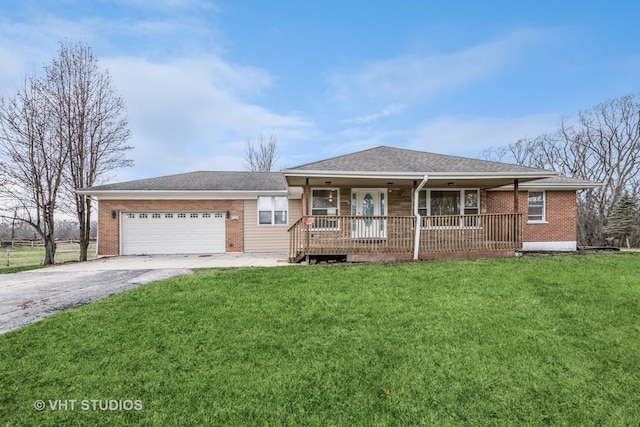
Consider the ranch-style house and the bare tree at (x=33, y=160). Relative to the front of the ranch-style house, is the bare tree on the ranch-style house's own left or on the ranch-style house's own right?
on the ranch-style house's own right

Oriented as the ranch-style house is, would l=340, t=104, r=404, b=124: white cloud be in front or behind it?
behind

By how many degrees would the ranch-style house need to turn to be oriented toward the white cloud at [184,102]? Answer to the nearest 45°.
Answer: approximately 135° to its right

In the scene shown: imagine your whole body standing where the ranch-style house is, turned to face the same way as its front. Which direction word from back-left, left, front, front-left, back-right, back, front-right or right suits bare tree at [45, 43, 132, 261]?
right

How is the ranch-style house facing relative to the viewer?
toward the camera

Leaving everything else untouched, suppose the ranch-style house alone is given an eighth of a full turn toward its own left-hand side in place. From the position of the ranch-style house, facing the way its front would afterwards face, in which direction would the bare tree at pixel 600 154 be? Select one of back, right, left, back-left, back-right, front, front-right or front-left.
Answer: left

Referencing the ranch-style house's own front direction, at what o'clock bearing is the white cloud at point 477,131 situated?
The white cloud is roughly at 7 o'clock from the ranch-style house.
